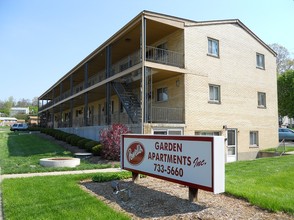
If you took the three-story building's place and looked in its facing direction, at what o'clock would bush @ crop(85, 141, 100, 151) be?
The bush is roughly at 10 o'clock from the three-story building.

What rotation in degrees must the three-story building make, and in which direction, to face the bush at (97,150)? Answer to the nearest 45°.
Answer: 0° — it already faces it

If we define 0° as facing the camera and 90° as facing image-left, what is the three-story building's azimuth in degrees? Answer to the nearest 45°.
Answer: approximately 45°

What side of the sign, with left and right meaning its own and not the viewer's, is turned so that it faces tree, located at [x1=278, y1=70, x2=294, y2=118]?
back

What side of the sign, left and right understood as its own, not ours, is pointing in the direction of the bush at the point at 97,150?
right

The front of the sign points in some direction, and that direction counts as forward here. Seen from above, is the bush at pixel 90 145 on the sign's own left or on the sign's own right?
on the sign's own right

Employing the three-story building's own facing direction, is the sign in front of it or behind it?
in front

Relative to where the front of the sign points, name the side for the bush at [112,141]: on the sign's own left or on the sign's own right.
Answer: on the sign's own right

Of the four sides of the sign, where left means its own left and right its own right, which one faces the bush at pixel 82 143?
right

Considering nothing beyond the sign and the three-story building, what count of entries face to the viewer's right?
0

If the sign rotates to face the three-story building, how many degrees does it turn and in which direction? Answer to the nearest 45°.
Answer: approximately 135° to its right

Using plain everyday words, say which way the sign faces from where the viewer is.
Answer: facing the viewer and to the left of the viewer

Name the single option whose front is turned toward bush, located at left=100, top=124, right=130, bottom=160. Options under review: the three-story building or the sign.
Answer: the three-story building
